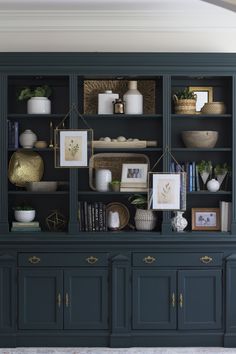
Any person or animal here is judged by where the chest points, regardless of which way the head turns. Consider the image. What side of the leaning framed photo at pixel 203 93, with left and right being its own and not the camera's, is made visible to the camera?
front

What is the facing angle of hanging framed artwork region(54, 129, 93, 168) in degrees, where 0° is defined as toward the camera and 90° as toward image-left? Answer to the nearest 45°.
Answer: approximately 0°

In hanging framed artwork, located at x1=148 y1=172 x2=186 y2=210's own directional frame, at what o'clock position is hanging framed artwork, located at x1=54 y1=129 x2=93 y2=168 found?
hanging framed artwork, located at x1=54 y1=129 x2=93 y2=168 is roughly at 3 o'clock from hanging framed artwork, located at x1=148 y1=172 x2=186 y2=210.

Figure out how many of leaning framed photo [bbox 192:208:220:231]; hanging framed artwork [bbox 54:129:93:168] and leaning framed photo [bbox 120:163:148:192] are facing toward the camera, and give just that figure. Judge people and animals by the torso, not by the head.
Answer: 3

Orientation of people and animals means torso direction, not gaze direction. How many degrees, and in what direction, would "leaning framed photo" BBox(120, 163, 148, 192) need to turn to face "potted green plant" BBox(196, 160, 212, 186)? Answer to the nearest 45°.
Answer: approximately 90° to its left

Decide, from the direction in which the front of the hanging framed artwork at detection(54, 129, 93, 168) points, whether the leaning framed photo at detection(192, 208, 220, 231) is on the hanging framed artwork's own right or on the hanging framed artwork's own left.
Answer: on the hanging framed artwork's own left

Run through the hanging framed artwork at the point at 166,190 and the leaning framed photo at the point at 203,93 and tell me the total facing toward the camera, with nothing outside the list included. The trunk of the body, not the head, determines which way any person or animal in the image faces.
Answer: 2

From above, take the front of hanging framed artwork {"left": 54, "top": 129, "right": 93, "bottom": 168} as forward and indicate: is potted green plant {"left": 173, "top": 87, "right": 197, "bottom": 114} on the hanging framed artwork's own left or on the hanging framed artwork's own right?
on the hanging framed artwork's own left

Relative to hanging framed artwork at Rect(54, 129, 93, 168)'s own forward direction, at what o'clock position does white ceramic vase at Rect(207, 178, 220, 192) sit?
The white ceramic vase is roughly at 9 o'clock from the hanging framed artwork.

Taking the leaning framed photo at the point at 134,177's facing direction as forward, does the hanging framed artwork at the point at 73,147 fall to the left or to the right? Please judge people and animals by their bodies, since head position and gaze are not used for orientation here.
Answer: on its right

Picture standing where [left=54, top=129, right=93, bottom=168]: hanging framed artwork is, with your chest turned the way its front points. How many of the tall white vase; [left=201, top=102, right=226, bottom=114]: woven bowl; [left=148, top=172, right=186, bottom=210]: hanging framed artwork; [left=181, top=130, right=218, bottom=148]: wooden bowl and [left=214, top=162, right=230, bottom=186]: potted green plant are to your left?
5
